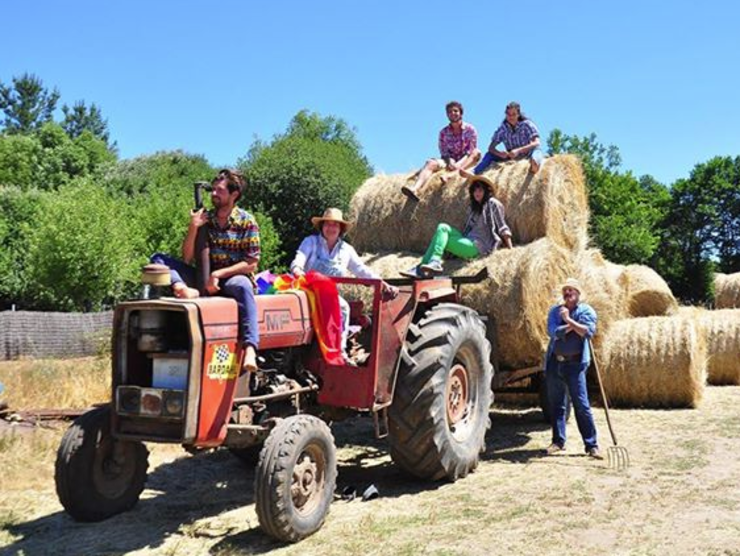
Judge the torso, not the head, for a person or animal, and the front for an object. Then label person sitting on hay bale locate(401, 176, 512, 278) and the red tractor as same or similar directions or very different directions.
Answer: same or similar directions

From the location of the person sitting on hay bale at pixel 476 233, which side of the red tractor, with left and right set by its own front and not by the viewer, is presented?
back

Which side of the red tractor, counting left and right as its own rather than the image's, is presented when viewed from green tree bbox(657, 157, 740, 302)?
back

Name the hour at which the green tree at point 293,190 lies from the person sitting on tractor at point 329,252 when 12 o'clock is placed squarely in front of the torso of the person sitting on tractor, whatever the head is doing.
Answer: The green tree is roughly at 6 o'clock from the person sitting on tractor.

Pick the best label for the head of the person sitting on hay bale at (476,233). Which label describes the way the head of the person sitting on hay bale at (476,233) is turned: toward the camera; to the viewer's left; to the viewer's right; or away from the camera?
toward the camera

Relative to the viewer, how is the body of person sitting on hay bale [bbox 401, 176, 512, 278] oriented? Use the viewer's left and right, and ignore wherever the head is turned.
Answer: facing the viewer and to the left of the viewer

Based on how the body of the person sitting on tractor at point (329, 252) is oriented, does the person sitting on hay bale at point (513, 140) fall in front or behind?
behind

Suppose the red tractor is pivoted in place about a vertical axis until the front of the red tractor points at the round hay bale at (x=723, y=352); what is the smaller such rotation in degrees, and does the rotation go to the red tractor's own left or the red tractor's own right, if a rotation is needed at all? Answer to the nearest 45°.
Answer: approximately 180°

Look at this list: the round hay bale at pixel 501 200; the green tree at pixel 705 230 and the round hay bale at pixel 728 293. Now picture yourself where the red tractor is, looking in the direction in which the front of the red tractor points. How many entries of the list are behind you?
3

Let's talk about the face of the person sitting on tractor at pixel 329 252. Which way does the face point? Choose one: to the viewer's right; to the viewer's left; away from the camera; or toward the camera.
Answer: toward the camera

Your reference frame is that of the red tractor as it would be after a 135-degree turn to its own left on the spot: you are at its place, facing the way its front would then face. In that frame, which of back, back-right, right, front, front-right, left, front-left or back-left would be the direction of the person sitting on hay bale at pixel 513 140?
front-left

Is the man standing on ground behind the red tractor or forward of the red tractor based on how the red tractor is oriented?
behind

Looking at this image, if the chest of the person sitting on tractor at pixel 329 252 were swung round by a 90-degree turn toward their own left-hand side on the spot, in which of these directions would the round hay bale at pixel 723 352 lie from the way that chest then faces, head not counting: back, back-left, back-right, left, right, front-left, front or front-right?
front-left

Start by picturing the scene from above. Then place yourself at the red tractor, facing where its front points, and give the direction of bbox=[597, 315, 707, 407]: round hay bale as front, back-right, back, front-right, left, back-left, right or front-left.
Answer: back

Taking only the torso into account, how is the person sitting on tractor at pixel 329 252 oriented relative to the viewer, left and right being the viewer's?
facing the viewer

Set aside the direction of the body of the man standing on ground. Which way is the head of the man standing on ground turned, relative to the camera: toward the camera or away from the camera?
toward the camera

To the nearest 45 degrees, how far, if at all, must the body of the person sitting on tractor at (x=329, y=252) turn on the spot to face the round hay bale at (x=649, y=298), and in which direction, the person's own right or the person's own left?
approximately 135° to the person's own left

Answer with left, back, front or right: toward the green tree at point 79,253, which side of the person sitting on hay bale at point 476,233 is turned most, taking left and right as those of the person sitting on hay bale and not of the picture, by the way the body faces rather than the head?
right
